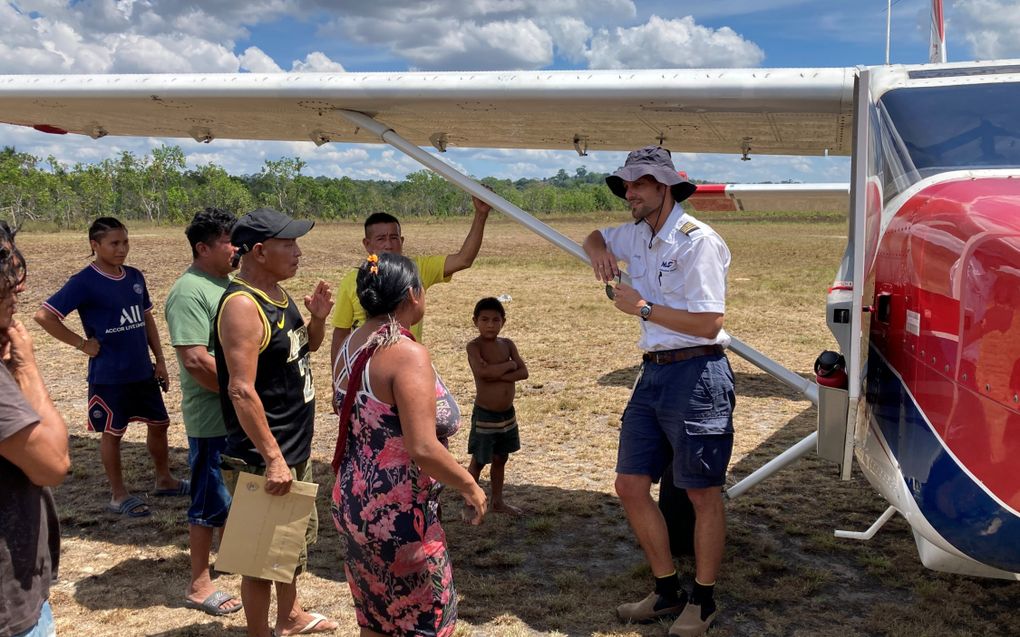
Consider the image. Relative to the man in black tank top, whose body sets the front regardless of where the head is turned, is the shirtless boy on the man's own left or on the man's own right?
on the man's own left

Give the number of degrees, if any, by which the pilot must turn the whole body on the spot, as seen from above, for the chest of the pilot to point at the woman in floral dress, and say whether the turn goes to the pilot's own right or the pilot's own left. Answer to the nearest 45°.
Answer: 0° — they already face them

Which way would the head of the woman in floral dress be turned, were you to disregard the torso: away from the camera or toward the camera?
away from the camera

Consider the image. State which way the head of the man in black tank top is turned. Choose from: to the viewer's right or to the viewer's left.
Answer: to the viewer's right

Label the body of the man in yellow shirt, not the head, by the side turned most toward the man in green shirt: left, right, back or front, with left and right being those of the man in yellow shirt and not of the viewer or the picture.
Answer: right

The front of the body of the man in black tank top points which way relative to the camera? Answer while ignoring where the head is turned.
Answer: to the viewer's right

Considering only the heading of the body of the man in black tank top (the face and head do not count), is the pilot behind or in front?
in front

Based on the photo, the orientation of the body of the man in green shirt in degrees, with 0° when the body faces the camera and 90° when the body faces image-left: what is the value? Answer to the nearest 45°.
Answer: approximately 270°

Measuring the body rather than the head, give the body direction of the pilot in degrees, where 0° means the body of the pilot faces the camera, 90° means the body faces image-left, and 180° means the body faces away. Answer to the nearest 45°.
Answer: approximately 45°
